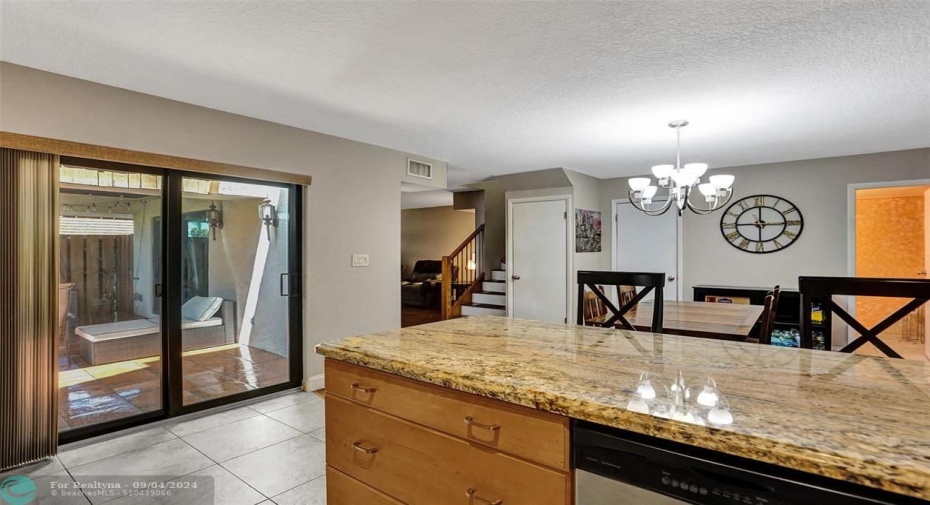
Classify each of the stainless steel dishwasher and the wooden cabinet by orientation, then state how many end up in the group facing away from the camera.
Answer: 0

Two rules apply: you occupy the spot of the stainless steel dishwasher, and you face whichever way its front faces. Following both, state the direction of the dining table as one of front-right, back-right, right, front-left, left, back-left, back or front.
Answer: back-right

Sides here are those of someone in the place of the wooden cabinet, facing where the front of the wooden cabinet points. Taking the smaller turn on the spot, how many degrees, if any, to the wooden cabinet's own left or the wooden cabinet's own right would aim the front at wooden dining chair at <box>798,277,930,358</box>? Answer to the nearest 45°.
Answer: approximately 135° to the wooden cabinet's own left

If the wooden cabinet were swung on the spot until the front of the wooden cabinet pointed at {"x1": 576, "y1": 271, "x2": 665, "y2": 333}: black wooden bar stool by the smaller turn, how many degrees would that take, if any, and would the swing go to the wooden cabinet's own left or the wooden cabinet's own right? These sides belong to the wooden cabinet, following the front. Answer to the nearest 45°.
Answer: approximately 180°

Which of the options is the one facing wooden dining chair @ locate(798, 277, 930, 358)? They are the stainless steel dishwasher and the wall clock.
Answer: the wall clock

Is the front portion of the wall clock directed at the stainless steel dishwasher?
yes

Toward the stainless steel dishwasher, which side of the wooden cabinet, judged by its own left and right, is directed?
left

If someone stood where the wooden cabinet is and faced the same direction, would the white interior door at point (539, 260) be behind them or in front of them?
behind

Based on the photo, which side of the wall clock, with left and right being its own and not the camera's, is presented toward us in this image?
front

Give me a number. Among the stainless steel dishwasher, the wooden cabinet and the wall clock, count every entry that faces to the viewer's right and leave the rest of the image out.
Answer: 0

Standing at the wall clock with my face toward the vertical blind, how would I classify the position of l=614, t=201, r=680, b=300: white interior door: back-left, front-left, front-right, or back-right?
front-right

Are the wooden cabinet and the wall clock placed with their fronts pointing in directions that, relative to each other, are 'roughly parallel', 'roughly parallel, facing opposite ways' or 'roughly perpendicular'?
roughly parallel

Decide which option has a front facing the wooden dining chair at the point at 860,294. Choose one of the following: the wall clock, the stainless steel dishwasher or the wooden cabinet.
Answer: the wall clock

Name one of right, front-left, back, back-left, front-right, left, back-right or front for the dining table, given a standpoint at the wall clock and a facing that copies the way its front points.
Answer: front

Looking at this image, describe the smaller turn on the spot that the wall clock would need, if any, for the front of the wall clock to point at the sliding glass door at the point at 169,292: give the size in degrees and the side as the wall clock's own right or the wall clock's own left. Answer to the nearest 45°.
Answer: approximately 45° to the wall clock's own right

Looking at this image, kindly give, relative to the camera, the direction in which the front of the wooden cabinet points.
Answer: facing the viewer and to the left of the viewer

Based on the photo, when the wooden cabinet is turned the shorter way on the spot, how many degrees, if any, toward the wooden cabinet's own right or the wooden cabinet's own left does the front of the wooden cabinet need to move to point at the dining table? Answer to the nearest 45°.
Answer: approximately 180°

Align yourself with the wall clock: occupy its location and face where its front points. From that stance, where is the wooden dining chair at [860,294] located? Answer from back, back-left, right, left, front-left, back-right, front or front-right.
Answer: front

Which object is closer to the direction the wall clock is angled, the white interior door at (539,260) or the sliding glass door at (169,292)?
the sliding glass door
